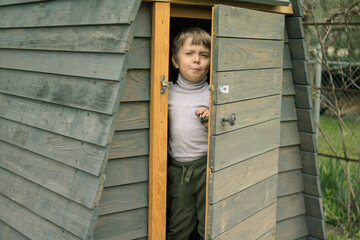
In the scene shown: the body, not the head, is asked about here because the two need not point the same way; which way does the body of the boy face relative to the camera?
toward the camera
